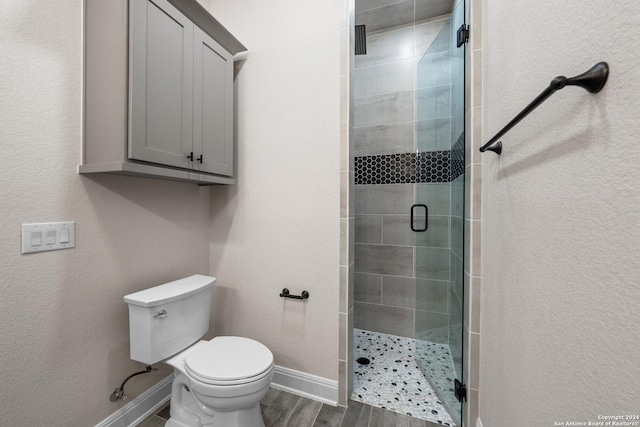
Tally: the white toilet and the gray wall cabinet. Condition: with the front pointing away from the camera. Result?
0

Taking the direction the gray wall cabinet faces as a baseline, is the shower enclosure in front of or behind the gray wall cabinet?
in front

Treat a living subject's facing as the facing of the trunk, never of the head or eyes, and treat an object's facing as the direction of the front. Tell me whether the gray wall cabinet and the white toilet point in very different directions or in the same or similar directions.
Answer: same or similar directions

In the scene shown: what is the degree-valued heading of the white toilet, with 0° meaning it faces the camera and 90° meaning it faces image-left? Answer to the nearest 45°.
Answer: approximately 315°

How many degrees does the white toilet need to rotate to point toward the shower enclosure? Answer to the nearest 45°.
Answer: approximately 45° to its left

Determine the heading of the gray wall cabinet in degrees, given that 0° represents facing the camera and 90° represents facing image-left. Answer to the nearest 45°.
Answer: approximately 315°
